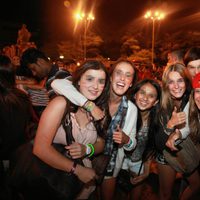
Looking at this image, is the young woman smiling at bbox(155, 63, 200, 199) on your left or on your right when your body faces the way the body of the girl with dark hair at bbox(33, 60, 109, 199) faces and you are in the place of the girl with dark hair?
on your left

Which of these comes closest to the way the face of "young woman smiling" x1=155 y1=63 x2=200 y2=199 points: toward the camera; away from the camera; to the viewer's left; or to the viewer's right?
toward the camera

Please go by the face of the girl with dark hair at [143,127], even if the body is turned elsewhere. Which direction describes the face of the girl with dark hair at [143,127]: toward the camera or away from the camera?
toward the camera

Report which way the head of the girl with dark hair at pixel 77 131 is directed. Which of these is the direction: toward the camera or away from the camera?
toward the camera

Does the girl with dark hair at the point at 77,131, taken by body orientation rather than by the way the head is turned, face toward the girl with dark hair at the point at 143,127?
no

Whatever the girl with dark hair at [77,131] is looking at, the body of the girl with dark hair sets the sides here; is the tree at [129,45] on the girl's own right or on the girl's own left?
on the girl's own left

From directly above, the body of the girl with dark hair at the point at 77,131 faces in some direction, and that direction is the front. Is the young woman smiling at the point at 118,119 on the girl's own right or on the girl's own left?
on the girl's own left

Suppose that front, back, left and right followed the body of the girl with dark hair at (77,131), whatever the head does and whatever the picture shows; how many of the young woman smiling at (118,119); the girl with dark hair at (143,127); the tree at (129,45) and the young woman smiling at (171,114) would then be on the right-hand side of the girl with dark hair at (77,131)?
0

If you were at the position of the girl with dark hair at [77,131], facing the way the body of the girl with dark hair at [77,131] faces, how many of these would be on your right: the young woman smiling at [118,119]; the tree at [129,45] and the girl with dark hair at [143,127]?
0

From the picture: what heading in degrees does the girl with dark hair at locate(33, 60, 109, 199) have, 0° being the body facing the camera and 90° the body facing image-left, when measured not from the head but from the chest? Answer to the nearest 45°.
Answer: approximately 315°
